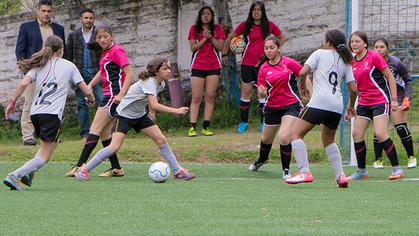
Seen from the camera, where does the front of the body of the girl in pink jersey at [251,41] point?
toward the camera

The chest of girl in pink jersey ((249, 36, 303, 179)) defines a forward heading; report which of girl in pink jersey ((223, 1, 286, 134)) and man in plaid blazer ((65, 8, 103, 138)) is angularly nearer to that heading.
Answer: the man in plaid blazer

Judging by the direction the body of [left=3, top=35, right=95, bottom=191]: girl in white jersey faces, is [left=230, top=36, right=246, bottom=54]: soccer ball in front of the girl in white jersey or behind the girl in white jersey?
in front

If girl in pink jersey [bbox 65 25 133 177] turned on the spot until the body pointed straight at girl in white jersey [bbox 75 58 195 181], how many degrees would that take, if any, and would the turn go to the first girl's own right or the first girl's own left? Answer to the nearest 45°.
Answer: approximately 90° to the first girl's own left

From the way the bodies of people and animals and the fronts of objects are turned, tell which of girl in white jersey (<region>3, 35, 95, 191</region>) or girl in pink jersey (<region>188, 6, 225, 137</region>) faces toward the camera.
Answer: the girl in pink jersey

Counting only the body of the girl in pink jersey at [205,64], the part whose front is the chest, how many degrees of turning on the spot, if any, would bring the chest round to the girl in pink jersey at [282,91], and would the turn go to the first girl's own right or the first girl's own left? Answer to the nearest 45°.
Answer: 0° — they already face them

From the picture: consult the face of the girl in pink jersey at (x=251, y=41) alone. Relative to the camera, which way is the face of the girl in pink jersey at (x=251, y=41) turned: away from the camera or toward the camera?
toward the camera

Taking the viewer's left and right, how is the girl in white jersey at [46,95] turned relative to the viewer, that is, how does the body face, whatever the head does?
facing away from the viewer and to the right of the viewer

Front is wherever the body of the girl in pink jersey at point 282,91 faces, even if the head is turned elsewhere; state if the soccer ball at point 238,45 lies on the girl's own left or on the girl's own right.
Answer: on the girl's own right

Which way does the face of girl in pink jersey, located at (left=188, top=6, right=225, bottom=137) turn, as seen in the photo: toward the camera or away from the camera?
toward the camera

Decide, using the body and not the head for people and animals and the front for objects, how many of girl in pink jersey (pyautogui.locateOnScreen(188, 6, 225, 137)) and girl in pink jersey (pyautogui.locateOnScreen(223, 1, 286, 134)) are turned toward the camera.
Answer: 2

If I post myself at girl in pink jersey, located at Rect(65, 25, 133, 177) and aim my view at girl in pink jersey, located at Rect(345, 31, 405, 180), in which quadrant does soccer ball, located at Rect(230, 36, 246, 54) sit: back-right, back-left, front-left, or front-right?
front-left

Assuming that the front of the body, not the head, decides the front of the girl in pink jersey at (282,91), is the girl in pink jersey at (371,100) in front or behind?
behind
